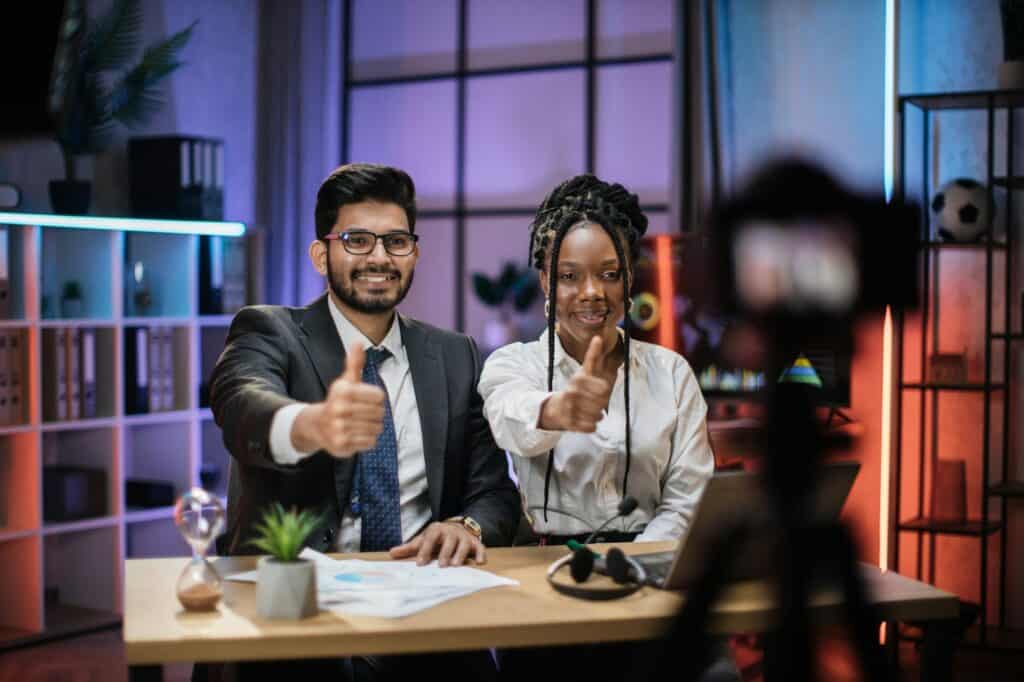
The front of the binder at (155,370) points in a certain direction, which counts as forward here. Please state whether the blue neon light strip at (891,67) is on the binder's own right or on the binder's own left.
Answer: on the binder's own left

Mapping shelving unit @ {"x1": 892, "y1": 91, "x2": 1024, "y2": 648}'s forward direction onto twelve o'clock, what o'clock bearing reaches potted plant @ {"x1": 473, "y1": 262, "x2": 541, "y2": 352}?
The potted plant is roughly at 4 o'clock from the shelving unit.

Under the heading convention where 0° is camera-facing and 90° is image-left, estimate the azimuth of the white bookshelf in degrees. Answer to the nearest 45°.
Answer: approximately 315°

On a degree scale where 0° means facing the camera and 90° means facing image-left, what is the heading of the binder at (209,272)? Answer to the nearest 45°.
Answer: approximately 0°

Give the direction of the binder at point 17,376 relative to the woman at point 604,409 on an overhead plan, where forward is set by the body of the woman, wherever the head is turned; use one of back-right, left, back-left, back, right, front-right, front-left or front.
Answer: back-right

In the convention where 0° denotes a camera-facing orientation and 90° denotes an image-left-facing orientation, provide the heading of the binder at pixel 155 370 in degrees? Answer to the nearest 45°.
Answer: approximately 0°
